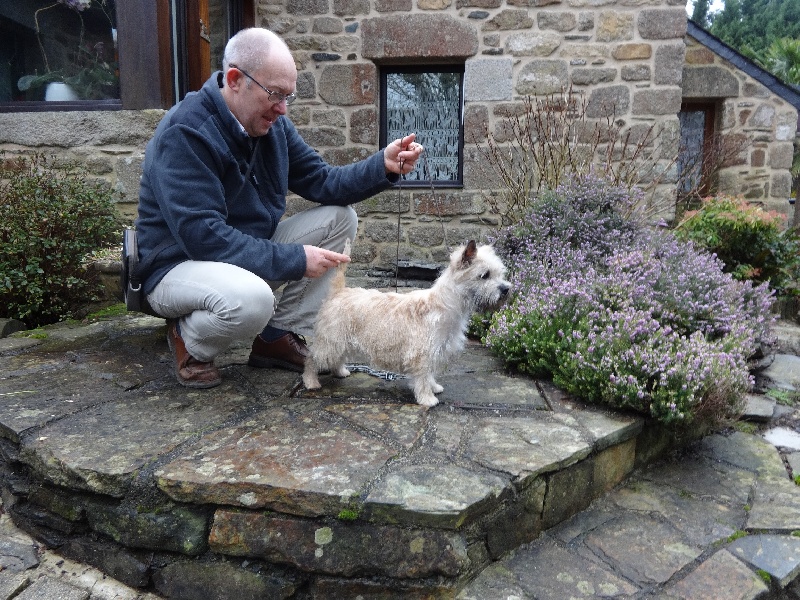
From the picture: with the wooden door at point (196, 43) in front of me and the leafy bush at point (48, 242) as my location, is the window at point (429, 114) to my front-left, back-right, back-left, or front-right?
front-right

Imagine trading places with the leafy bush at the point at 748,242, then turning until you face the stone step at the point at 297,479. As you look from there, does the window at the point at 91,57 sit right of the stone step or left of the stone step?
right

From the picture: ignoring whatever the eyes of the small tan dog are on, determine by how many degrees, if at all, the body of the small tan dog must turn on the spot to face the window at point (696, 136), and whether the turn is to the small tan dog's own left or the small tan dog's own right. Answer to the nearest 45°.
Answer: approximately 45° to the small tan dog's own left

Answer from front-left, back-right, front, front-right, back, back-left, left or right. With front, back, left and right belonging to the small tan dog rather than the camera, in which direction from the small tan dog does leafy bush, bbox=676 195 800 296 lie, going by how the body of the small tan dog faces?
front-left

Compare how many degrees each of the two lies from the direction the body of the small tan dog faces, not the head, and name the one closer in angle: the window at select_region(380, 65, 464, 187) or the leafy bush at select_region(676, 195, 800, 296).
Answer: the leafy bush

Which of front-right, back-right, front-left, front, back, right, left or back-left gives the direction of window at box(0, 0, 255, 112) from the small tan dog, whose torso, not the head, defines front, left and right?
back-left

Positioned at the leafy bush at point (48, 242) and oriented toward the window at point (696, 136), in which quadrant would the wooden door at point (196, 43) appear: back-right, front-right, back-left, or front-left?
front-left

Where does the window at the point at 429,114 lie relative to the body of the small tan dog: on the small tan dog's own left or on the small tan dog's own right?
on the small tan dog's own left

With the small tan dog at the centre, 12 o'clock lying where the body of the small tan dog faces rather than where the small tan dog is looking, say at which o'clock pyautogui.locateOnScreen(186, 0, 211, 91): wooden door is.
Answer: The wooden door is roughly at 8 o'clock from the small tan dog.

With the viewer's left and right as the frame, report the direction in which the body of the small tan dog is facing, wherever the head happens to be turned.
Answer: facing to the right of the viewer

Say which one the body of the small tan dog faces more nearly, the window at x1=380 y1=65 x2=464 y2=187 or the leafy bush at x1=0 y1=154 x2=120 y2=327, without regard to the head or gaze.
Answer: the window
